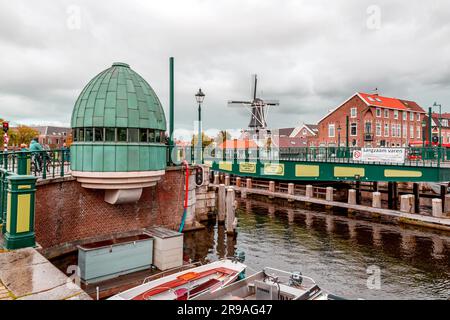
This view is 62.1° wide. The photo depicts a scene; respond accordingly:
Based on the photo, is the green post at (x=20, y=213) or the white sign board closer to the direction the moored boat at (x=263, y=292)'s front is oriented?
the green post

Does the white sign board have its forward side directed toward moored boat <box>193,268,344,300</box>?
yes

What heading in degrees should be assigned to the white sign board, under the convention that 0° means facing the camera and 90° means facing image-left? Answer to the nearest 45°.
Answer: approximately 0°

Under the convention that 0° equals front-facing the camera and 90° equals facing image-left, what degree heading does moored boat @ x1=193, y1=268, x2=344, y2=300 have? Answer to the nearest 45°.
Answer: approximately 45°
